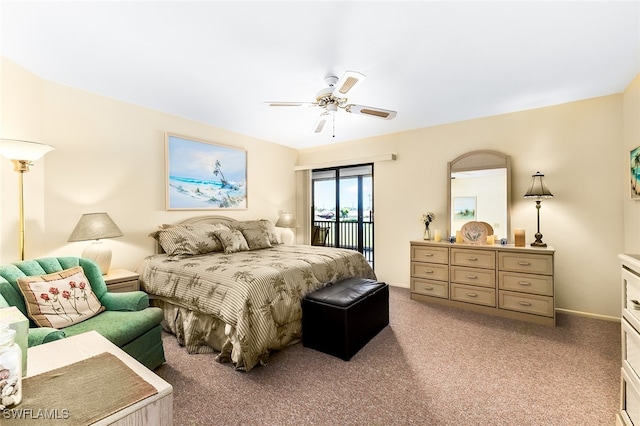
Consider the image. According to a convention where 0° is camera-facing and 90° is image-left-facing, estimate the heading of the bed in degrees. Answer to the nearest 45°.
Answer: approximately 315°

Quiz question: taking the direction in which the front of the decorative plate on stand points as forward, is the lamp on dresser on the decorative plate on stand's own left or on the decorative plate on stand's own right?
on the decorative plate on stand's own left

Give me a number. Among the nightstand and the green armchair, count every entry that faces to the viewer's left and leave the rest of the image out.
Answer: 0

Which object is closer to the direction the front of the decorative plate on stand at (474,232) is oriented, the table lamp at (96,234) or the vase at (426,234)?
the table lamp

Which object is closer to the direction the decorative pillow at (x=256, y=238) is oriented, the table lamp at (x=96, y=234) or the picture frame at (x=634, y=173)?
the picture frame

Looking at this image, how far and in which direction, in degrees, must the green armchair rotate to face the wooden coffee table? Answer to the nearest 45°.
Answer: approximately 45° to its right

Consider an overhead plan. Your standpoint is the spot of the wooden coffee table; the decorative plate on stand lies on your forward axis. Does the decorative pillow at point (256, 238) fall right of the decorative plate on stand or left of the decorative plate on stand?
left

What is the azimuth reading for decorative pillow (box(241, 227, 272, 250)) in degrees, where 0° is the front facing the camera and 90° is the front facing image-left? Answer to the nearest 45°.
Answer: approximately 315°
